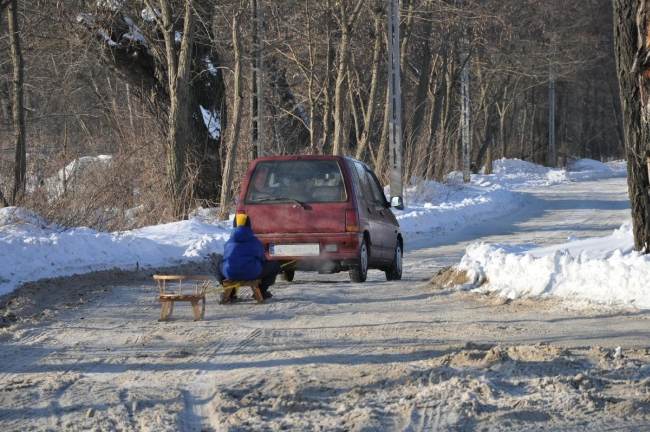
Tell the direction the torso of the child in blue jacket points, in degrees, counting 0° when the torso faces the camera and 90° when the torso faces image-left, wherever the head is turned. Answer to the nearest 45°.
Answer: approximately 180°

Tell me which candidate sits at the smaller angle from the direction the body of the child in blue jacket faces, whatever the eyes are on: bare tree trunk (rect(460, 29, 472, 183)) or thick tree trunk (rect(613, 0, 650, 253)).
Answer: the bare tree trunk

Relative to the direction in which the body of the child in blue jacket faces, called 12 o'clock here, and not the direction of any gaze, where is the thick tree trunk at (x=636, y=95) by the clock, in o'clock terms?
The thick tree trunk is roughly at 3 o'clock from the child in blue jacket.

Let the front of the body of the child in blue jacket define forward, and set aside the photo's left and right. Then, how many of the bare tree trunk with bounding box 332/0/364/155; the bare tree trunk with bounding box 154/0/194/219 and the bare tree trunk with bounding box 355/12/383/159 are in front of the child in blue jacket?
3

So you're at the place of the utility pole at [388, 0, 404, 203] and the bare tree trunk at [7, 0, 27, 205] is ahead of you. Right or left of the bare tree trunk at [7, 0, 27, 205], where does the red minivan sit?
left

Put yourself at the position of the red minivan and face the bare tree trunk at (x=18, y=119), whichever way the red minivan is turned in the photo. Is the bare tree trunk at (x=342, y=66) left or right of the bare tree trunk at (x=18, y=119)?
right

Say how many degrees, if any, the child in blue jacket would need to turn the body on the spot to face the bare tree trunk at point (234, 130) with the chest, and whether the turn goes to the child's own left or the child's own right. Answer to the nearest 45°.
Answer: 0° — they already face it

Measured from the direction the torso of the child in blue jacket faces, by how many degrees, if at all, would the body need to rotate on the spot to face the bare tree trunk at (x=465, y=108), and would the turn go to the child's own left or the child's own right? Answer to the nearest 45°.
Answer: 0° — they already face it

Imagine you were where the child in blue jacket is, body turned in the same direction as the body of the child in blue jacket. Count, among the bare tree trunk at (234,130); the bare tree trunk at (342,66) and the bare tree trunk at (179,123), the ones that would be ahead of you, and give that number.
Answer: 3
